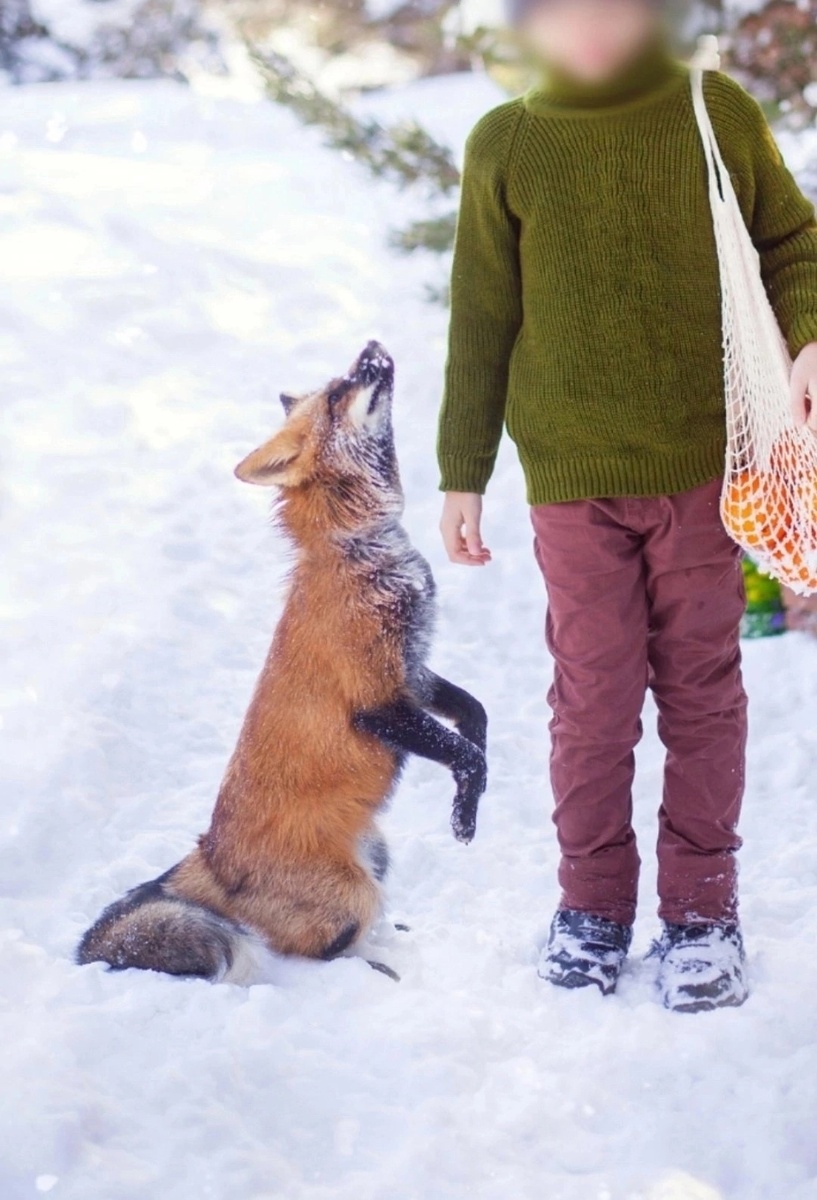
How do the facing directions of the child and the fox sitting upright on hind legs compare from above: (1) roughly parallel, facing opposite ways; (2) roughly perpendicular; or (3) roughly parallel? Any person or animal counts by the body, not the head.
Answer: roughly perpendicular

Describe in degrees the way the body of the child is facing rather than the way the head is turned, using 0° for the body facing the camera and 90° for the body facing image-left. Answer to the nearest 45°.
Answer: approximately 0°

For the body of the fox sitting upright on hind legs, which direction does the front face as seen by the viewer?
to the viewer's right

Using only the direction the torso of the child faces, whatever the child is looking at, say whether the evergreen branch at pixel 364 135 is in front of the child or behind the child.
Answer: behind

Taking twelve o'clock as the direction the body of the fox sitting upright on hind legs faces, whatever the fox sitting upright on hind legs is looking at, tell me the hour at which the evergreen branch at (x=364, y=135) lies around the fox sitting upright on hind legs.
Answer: The evergreen branch is roughly at 9 o'clock from the fox sitting upright on hind legs.

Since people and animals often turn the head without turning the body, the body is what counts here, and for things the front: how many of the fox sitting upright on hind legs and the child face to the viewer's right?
1
